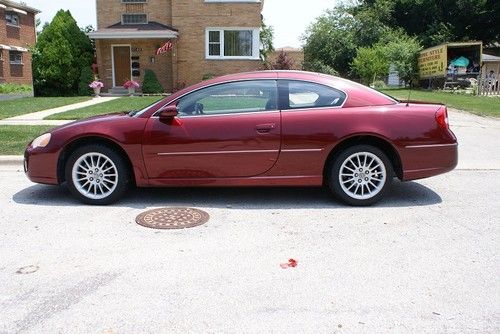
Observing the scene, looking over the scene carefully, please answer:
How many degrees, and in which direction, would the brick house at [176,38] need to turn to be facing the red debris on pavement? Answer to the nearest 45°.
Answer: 0° — it already faces it

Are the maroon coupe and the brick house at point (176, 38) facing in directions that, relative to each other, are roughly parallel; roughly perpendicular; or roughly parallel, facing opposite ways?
roughly perpendicular

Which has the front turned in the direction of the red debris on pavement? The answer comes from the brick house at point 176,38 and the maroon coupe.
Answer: the brick house

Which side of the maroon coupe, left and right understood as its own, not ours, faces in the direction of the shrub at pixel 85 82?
right

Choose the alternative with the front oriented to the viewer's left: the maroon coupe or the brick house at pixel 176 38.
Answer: the maroon coupe

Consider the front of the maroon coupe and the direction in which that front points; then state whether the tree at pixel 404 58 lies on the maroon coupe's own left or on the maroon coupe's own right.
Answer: on the maroon coupe's own right

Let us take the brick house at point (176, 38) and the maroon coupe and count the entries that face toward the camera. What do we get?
1

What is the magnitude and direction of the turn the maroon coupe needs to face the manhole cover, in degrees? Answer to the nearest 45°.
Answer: approximately 45° to its left

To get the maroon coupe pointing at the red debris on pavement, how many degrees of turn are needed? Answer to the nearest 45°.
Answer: approximately 90° to its left

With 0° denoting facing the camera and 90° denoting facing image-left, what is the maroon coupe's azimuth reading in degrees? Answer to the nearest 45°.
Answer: approximately 90°

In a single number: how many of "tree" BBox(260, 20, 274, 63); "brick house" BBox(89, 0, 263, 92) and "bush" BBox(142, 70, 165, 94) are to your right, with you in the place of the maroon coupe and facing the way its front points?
3
